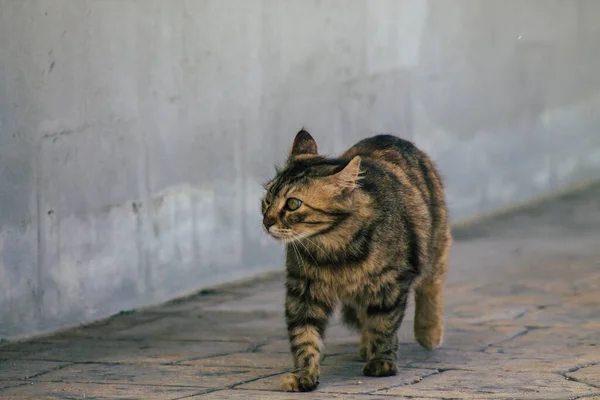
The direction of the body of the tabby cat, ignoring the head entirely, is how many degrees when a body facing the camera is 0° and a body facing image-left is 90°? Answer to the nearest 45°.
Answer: approximately 45°
